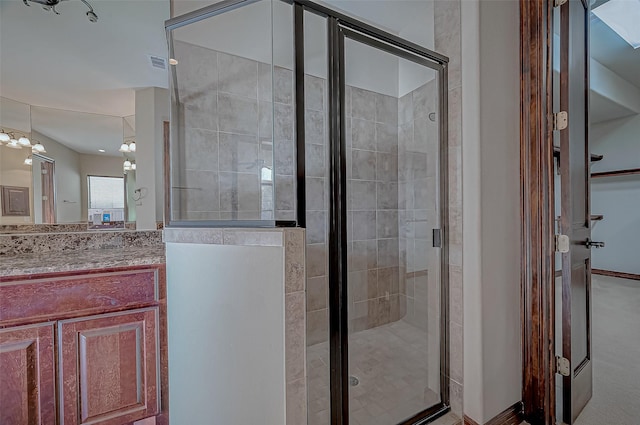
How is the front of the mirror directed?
toward the camera

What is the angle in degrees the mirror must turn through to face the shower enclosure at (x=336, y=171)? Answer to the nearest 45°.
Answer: approximately 45° to its left
